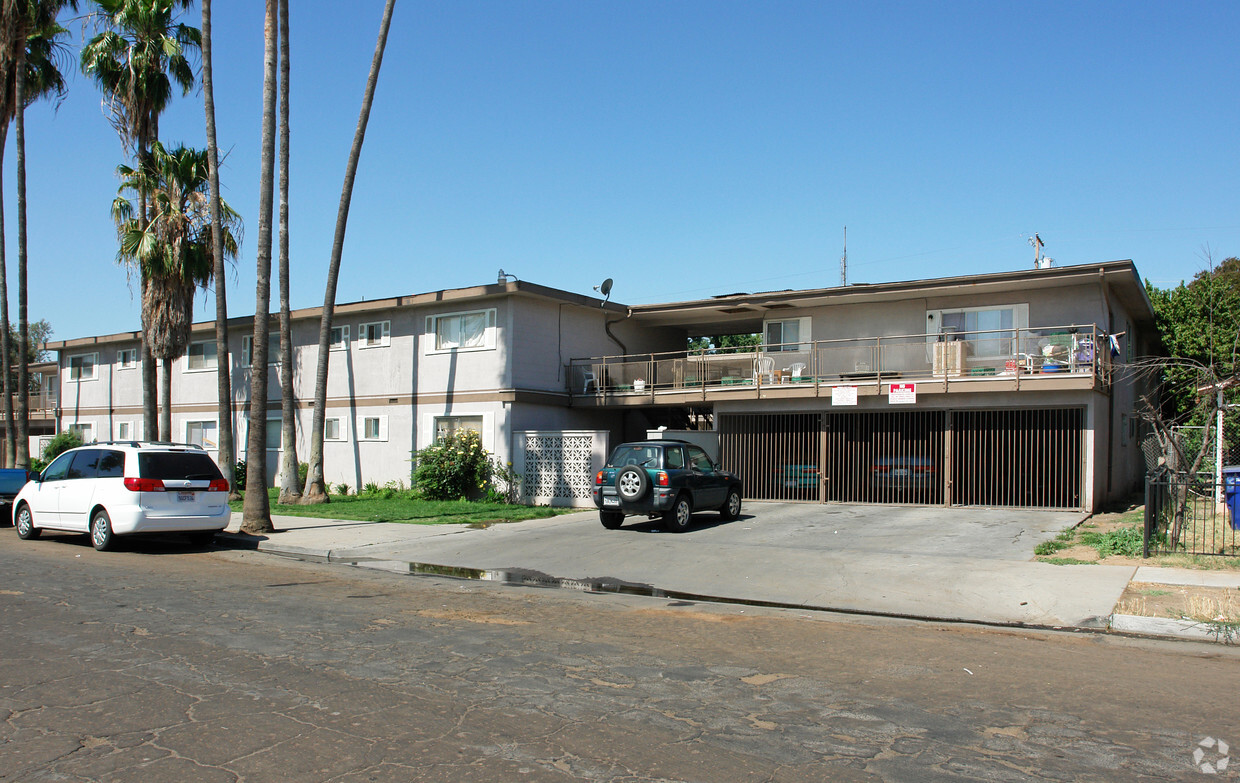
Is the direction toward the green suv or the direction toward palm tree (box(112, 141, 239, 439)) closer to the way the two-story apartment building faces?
the green suv

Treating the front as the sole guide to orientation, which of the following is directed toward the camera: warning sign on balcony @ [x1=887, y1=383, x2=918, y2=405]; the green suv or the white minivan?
the warning sign on balcony

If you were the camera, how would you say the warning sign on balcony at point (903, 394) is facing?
facing the viewer

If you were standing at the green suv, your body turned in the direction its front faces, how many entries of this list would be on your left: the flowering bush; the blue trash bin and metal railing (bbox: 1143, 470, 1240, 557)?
1

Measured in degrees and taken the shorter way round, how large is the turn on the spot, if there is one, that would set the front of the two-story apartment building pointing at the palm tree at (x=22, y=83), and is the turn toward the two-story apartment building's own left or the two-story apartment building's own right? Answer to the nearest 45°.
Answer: approximately 45° to the two-story apartment building's own right

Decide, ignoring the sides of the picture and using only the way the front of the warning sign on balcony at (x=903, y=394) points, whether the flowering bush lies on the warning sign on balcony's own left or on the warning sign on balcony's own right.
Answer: on the warning sign on balcony's own right

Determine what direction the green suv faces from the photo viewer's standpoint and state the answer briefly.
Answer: facing away from the viewer and to the right of the viewer

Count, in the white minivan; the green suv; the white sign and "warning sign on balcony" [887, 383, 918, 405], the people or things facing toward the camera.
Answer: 2

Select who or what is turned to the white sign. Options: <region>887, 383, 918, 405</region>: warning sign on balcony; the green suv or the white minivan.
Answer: the green suv

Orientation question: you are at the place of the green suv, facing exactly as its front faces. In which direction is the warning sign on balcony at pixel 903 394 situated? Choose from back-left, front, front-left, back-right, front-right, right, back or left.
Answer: front

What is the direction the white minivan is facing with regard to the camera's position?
facing away from the viewer and to the left of the viewer

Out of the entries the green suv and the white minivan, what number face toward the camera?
0

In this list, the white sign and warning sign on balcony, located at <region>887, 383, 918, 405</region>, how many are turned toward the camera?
2

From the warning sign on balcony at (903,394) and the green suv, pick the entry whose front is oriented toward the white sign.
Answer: the green suv

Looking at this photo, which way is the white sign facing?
toward the camera
